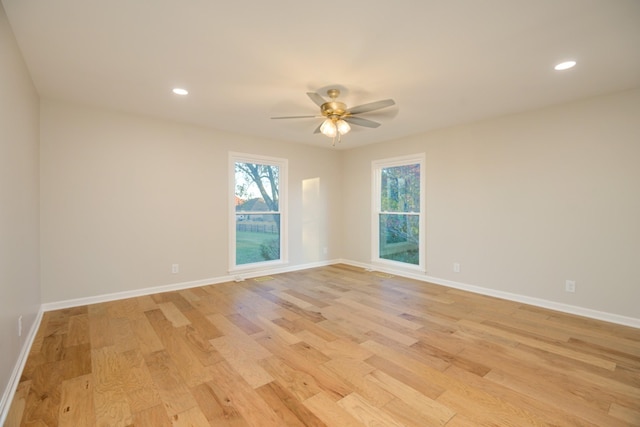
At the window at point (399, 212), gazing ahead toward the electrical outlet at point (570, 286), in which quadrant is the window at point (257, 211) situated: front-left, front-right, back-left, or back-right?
back-right

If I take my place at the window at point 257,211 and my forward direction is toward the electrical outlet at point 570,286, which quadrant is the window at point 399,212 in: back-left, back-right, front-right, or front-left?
front-left

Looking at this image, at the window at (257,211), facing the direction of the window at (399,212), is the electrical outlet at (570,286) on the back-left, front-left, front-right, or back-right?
front-right

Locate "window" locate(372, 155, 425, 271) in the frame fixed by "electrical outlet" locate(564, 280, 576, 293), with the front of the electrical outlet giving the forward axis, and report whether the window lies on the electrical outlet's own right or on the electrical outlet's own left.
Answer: on the electrical outlet's own right

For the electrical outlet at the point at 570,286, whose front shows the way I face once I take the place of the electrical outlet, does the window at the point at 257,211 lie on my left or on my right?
on my right
